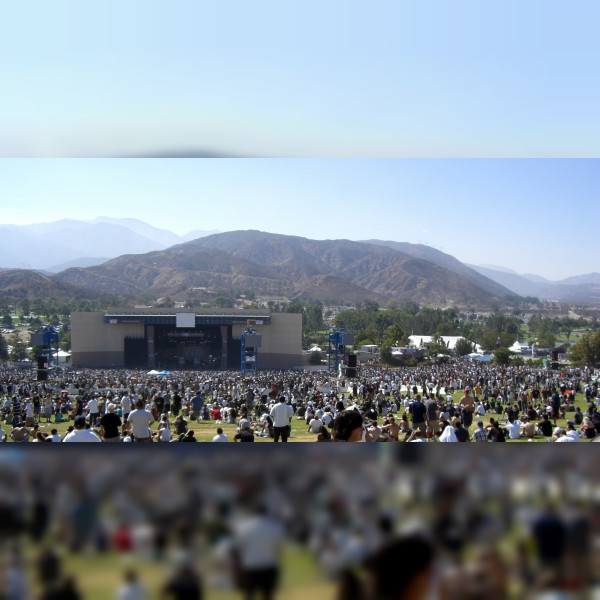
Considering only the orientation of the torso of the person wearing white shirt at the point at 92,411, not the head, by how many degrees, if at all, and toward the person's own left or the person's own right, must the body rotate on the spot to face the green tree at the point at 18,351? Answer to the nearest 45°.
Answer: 0° — they already face it

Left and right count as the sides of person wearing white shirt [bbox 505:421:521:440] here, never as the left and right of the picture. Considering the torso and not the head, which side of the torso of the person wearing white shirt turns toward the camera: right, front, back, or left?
back

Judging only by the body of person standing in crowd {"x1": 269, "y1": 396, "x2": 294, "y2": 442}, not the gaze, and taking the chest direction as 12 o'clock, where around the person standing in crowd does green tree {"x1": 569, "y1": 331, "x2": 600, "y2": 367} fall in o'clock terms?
The green tree is roughly at 1 o'clock from the person standing in crowd.

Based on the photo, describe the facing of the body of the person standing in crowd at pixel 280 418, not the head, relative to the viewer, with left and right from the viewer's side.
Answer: facing away from the viewer

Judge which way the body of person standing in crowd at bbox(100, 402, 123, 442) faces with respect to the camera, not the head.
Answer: away from the camera

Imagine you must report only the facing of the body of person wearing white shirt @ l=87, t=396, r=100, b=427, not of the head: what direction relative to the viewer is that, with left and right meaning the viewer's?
facing away from the viewer

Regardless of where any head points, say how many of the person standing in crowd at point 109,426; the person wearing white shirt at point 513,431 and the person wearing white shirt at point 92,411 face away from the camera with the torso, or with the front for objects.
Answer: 3

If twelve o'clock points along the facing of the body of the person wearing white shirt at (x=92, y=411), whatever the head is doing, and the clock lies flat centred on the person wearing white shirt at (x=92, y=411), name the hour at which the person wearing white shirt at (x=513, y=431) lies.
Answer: the person wearing white shirt at (x=513, y=431) is roughly at 4 o'clock from the person wearing white shirt at (x=92, y=411).
